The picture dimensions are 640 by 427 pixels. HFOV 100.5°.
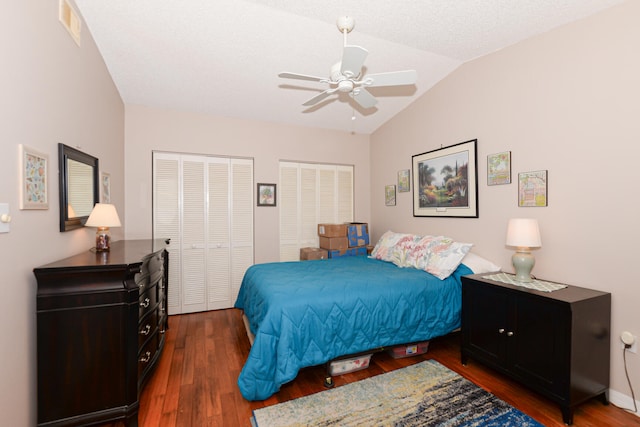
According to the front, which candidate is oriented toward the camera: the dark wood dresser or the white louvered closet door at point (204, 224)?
the white louvered closet door

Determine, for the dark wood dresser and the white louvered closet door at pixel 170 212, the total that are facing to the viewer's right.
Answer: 1

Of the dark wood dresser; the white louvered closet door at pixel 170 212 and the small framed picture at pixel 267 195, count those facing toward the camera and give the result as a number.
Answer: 2

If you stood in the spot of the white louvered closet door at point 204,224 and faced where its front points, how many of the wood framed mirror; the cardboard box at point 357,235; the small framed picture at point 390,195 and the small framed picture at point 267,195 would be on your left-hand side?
3

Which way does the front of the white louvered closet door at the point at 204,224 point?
toward the camera

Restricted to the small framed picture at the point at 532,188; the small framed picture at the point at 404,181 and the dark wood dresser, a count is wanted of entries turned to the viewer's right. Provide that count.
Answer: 1

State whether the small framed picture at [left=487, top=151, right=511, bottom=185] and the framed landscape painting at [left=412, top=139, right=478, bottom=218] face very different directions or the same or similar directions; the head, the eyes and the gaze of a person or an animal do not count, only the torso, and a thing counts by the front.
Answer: same or similar directions

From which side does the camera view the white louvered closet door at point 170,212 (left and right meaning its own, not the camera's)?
front

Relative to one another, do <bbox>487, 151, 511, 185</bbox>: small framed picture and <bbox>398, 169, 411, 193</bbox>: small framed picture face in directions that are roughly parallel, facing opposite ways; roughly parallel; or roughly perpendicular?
roughly parallel

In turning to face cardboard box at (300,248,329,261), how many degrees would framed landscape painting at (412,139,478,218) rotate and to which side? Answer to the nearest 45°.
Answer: approximately 45° to its right

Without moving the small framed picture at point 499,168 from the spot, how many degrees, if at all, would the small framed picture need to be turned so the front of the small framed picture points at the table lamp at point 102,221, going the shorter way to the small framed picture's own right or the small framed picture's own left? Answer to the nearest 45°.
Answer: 0° — it already faces it

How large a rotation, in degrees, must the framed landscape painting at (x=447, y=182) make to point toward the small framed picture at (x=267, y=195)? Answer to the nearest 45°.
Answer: approximately 45° to its right

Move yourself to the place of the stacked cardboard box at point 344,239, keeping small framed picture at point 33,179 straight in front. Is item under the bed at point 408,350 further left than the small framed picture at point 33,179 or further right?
left

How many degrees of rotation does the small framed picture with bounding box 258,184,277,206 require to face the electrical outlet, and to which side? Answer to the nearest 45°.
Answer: approximately 45° to its left

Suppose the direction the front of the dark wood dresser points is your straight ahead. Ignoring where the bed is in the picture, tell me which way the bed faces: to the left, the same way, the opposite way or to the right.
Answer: the opposite way

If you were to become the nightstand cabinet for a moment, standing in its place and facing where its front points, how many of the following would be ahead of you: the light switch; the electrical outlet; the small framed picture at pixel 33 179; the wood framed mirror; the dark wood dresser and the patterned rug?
5

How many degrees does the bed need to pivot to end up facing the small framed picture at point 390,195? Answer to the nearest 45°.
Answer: approximately 135° to its right

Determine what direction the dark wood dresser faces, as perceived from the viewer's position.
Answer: facing to the right of the viewer
